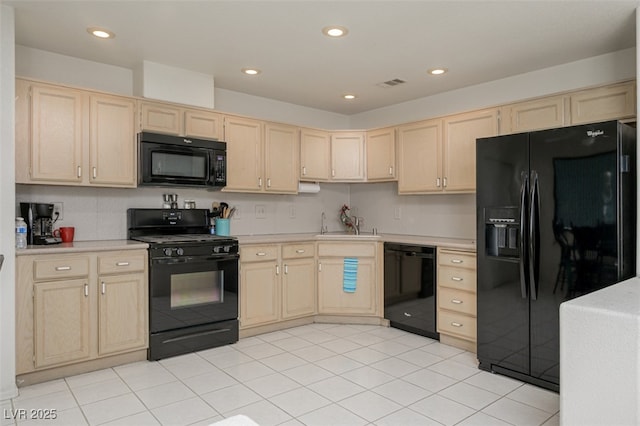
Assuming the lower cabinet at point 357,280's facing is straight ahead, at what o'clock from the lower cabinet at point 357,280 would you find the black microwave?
The black microwave is roughly at 2 o'clock from the lower cabinet.

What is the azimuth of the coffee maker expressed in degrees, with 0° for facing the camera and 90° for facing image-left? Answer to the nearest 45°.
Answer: approximately 315°

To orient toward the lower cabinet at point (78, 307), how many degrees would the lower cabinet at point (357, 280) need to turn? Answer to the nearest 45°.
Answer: approximately 45° to its right

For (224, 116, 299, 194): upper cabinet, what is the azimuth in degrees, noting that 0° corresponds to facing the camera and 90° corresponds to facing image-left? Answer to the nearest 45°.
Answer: approximately 315°

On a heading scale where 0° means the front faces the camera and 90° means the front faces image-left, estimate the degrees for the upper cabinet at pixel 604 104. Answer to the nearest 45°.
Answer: approximately 45°

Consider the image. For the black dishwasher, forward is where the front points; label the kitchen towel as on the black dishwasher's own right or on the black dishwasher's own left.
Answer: on the black dishwasher's own right

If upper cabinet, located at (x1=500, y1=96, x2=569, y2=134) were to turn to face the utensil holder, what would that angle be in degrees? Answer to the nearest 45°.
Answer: approximately 45° to its right
